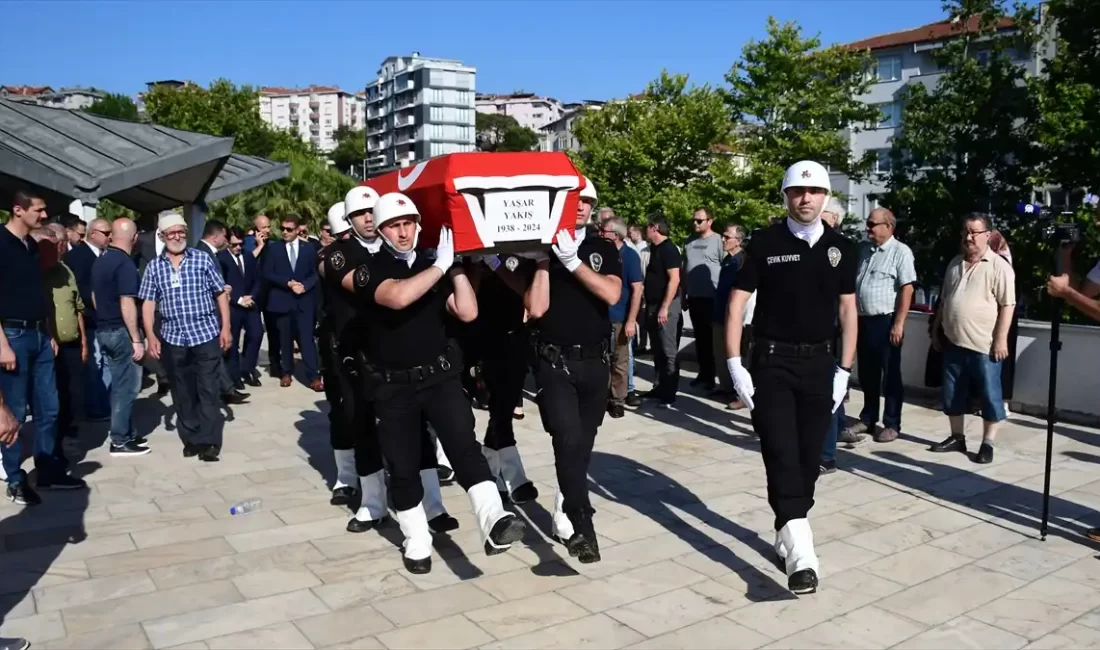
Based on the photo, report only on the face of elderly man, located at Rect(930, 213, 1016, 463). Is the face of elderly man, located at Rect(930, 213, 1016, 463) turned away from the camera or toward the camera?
toward the camera

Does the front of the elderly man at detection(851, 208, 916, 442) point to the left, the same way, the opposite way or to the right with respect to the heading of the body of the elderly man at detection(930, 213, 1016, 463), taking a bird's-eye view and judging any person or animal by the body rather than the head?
the same way

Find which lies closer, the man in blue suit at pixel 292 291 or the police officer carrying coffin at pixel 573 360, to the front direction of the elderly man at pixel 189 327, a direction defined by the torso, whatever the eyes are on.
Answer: the police officer carrying coffin

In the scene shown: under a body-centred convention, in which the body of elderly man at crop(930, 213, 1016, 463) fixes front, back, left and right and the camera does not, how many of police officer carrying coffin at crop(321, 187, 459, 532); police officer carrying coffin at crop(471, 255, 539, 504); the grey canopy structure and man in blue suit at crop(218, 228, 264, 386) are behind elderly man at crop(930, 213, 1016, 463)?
0

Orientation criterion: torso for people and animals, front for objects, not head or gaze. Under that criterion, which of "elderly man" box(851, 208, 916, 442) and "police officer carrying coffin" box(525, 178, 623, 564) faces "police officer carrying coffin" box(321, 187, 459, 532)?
the elderly man

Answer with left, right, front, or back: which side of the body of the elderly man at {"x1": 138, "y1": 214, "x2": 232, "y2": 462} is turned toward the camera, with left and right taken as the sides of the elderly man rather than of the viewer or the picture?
front

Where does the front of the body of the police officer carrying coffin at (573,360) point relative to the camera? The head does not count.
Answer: toward the camera

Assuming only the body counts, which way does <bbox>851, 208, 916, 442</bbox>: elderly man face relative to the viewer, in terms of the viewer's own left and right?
facing the viewer and to the left of the viewer

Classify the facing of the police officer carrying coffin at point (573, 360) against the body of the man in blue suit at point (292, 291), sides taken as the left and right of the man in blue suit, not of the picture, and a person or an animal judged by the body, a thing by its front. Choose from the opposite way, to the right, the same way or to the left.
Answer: the same way

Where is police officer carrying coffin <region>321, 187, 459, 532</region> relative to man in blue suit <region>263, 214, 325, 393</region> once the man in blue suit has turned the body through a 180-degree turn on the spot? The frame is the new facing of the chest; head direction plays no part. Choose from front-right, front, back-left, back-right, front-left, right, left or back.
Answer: back

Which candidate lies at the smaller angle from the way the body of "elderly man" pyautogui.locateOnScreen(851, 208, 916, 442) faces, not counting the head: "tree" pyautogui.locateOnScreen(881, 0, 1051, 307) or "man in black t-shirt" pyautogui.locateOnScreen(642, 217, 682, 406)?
the man in black t-shirt

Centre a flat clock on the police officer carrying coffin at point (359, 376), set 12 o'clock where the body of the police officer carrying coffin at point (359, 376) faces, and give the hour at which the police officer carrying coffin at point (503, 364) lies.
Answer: the police officer carrying coffin at point (503, 364) is roughly at 10 o'clock from the police officer carrying coffin at point (359, 376).

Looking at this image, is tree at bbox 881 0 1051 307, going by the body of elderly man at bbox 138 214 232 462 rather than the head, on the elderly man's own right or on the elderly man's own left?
on the elderly man's own left

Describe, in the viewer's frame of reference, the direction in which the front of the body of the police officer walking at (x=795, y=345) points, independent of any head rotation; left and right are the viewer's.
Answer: facing the viewer

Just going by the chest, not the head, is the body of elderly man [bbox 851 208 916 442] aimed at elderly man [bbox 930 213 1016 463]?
no

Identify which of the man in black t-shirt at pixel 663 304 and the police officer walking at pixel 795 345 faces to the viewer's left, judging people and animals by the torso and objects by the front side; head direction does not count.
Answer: the man in black t-shirt
